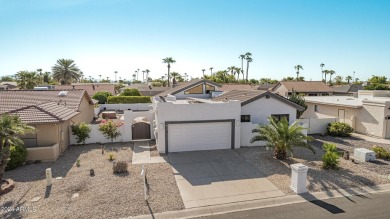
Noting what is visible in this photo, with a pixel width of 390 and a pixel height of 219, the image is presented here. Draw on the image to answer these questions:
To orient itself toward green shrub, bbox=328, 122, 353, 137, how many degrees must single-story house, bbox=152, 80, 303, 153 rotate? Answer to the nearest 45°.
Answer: approximately 135° to its left

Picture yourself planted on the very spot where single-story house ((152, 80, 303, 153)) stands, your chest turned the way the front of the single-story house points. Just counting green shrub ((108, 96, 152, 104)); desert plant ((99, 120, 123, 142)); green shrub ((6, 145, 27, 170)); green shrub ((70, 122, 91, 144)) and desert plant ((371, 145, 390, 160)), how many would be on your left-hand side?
1

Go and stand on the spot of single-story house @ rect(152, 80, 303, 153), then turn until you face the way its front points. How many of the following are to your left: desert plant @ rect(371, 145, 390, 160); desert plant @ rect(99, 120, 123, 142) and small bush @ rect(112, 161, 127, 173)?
1

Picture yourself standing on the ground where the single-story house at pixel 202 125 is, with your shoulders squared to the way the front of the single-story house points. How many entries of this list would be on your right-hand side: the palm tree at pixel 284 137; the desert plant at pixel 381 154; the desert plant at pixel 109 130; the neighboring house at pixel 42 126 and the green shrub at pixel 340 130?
2

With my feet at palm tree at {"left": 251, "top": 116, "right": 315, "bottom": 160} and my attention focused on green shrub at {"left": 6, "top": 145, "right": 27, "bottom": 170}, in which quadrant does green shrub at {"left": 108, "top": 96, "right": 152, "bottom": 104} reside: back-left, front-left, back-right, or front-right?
front-right

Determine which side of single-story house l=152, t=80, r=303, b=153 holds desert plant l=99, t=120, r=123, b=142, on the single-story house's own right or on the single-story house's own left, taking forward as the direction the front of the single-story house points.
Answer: on the single-story house's own right

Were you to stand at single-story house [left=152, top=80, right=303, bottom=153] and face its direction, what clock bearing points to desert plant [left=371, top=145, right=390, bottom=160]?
The desert plant is roughly at 9 o'clock from the single-story house.

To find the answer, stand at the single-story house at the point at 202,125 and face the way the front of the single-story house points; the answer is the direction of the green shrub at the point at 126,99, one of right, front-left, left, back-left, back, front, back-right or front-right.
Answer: back-right

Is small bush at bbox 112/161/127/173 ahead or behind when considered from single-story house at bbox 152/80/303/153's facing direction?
ahead

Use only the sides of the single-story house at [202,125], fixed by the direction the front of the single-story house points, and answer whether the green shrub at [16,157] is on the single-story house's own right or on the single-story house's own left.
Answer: on the single-story house's own right

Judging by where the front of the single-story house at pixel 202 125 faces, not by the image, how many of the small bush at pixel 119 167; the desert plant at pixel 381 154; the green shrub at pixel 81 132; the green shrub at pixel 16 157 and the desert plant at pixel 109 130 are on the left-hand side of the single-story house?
1

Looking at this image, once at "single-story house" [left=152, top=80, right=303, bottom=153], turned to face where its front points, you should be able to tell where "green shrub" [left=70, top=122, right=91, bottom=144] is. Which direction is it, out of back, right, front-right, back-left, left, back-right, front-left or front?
right

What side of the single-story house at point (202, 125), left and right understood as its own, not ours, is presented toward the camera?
front

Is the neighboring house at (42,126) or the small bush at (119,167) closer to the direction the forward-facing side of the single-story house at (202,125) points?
the small bush
